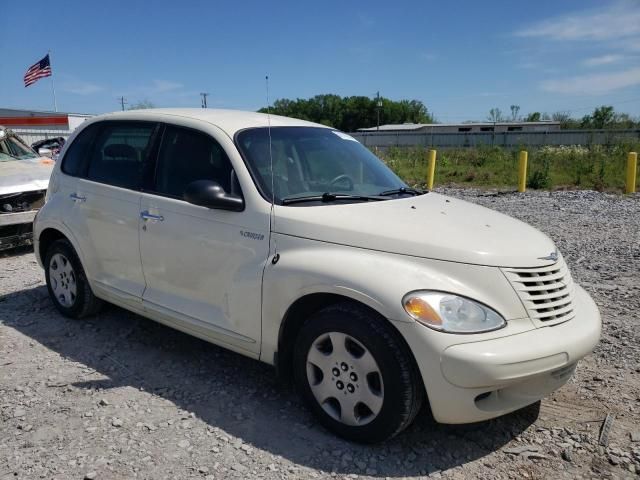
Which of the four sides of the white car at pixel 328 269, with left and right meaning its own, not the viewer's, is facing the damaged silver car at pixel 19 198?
back

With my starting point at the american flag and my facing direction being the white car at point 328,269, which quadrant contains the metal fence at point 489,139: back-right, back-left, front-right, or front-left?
front-left

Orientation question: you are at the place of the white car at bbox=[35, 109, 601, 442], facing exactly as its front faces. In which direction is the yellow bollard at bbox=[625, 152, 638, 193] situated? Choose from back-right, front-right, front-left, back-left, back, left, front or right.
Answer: left

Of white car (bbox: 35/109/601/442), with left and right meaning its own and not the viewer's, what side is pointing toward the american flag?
back

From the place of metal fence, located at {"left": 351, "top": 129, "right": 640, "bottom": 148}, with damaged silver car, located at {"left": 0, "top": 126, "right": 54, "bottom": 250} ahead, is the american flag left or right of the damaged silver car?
right

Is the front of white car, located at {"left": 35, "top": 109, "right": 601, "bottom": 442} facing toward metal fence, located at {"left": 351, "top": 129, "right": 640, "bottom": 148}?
no

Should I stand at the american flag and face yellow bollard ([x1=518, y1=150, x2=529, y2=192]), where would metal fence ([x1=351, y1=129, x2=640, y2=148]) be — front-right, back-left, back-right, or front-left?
front-left

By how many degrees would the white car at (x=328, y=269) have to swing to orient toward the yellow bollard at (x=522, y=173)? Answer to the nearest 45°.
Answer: approximately 90° to its left

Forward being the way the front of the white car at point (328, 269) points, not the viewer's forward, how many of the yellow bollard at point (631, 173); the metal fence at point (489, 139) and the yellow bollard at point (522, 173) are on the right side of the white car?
0
